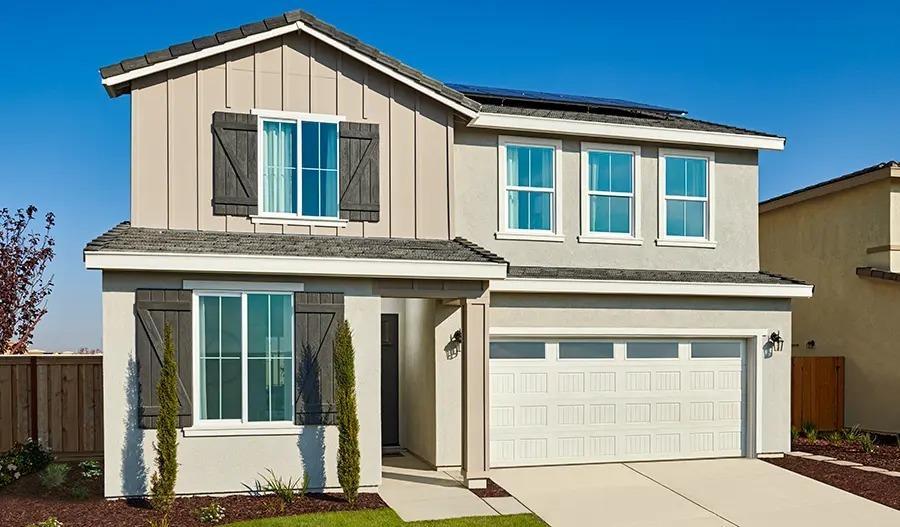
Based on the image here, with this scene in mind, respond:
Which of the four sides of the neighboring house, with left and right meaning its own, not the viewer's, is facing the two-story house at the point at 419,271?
right

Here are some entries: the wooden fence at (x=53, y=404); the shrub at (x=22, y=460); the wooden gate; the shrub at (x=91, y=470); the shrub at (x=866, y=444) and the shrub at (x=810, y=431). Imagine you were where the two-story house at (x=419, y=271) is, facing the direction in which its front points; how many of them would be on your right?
3

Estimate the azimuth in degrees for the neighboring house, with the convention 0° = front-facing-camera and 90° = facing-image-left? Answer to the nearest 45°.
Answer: approximately 315°

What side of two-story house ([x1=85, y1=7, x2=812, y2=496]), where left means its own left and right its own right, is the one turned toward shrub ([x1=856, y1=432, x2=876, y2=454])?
left

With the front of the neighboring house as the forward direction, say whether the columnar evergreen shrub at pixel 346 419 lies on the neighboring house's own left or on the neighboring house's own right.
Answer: on the neighboring house's own right

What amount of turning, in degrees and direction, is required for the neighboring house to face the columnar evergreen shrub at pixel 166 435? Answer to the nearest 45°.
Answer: approximately 90° to its right

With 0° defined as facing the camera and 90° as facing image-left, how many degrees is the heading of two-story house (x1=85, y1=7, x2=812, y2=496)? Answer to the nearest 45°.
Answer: approximately 0°

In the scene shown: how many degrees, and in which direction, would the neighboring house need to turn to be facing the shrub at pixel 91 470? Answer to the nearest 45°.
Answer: approximately 90° to its right

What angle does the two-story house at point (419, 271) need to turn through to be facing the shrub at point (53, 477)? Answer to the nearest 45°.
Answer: approximately 90° to its right

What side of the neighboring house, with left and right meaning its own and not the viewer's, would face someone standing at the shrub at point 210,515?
right

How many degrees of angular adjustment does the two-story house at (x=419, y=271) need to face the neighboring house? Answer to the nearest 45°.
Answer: approximately 135° to its left

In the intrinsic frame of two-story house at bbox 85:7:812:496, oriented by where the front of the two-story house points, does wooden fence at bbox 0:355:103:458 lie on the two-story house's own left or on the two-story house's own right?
on the two-story house's own right

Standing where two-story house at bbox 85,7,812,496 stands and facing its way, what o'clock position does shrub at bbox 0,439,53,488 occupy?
The shrub is roughly at 3 o'clock from the two-story house.

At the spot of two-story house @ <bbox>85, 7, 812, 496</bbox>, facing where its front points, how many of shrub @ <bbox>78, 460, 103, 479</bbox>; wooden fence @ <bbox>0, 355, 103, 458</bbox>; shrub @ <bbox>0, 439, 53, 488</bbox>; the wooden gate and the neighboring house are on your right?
3

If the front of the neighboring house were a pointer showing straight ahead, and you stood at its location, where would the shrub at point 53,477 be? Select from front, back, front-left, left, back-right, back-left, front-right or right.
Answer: right

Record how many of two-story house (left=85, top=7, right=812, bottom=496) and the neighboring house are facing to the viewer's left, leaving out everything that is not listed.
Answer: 0
